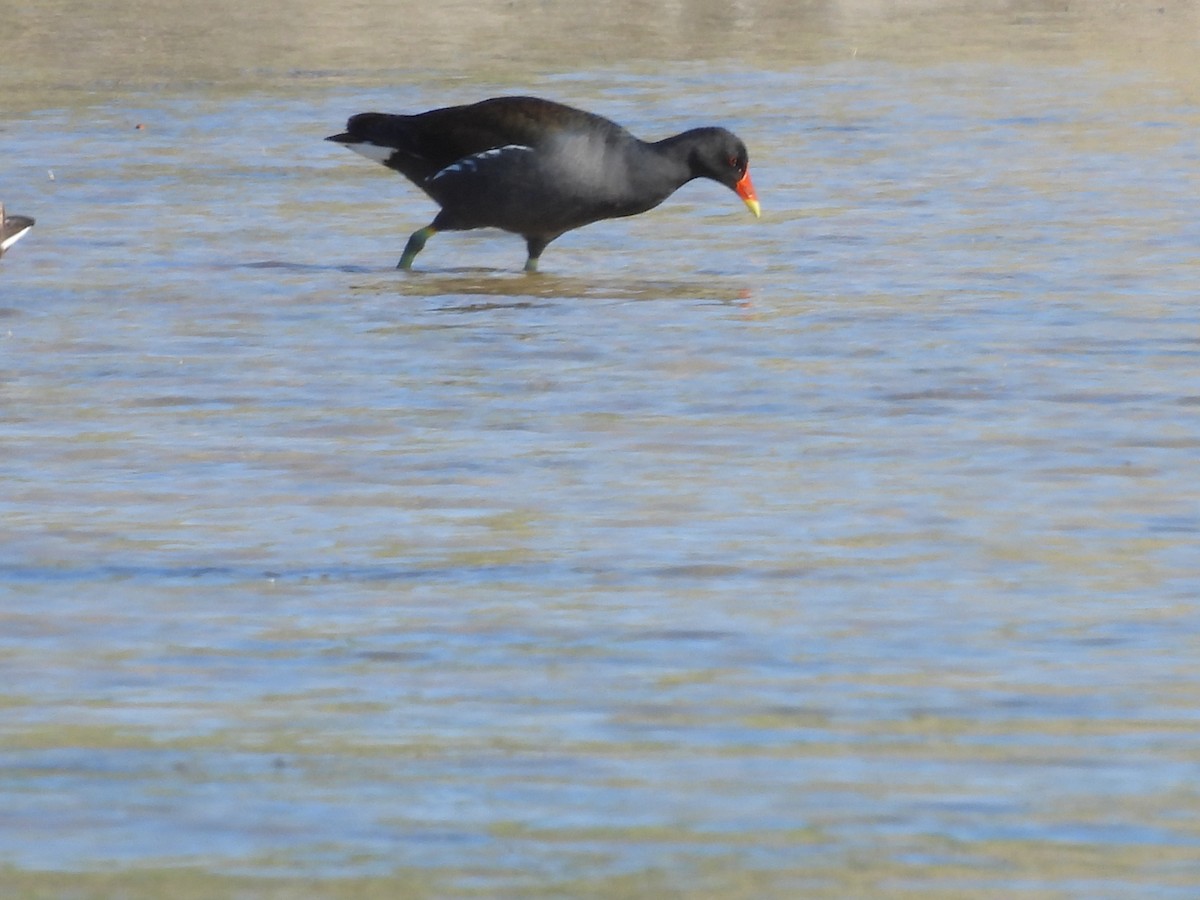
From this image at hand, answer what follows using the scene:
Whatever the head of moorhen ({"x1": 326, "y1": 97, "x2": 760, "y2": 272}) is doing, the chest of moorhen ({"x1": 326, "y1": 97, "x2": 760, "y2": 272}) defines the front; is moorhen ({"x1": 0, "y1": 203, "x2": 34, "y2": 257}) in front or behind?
behind

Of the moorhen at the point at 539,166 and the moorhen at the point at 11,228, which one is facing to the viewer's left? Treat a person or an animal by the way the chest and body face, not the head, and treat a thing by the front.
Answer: the moorhen at the point at 11,228

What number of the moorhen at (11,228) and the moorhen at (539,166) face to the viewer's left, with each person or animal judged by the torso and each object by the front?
1

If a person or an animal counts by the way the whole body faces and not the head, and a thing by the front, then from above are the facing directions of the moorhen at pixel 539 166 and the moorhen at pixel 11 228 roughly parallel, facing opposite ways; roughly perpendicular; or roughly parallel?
roughly parallel, facing opposite ways

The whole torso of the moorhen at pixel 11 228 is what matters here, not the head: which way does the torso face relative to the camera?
to the viewer's left

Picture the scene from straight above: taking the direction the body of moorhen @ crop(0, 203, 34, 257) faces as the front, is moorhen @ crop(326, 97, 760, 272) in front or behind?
behind

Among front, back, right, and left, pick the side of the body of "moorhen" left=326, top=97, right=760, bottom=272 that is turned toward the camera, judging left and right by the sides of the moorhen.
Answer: right
